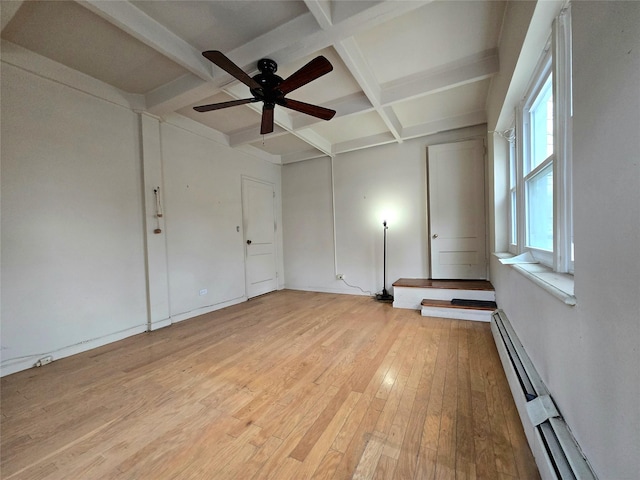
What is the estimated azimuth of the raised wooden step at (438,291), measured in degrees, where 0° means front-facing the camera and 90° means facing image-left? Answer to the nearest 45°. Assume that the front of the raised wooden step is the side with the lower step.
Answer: approximately 0°

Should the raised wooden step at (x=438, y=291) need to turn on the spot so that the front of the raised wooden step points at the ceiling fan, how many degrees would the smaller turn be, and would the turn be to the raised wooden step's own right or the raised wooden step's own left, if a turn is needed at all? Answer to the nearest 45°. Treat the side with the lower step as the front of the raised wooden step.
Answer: approximately 45° to the raised wooden step's own right

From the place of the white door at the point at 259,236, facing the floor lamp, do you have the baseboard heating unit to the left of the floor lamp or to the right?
right

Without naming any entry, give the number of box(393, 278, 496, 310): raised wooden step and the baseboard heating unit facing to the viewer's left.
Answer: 1

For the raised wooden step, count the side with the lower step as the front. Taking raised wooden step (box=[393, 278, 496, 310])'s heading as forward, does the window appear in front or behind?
in front

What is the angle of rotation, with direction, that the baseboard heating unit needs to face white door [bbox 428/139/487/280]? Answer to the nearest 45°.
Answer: approximately 90° to its right

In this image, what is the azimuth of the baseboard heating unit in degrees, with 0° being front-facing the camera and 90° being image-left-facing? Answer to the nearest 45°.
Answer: approximately 90°

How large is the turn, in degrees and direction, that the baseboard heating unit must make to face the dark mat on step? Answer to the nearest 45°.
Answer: approximately 90° to its right

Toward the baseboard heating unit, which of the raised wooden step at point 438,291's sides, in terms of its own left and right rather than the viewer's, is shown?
front

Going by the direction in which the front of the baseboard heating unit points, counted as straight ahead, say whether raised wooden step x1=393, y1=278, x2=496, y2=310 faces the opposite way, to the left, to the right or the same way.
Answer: to the left

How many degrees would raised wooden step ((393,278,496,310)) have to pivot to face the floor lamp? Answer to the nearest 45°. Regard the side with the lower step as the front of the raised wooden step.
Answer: approximately 135° to its right
